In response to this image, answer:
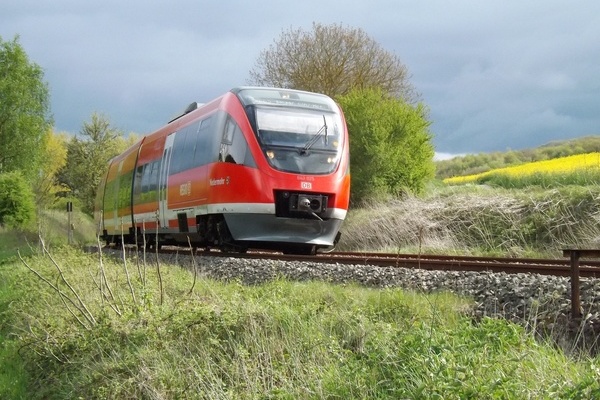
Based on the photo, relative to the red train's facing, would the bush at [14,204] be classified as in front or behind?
behind

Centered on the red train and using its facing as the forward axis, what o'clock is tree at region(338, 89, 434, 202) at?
The tree is roughly at 8 o'clock from the red train.

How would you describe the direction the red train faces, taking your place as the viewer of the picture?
facing the viewer and to the right of the viewer

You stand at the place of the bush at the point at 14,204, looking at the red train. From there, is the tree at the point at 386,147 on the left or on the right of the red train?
left

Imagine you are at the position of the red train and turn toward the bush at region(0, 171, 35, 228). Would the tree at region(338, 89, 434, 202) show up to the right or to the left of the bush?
right
